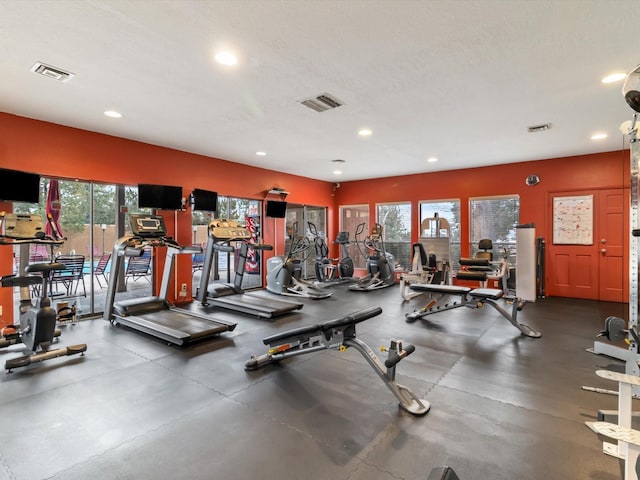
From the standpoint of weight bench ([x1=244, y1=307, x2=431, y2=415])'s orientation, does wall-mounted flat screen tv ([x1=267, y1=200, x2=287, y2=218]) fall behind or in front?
behind

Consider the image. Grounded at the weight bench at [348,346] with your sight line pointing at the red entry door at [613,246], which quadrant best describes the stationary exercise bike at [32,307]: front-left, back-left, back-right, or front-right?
back-left

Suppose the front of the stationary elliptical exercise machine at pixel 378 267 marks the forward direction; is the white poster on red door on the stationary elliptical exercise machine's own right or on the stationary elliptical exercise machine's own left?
on the stationary elliptical exercise machine's own right

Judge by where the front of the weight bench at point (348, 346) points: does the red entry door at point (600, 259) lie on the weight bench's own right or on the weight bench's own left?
on the weight bench's own left

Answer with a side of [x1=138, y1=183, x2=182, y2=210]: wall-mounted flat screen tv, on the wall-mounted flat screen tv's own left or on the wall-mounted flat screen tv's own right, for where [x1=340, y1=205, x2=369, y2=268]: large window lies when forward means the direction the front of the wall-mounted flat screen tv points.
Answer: on the wall-mounted flat screen tv's own left

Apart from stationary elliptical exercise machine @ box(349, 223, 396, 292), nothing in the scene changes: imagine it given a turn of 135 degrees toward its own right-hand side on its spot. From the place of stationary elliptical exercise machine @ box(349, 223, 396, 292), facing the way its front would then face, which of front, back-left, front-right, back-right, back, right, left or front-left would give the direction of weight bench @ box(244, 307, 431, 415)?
front

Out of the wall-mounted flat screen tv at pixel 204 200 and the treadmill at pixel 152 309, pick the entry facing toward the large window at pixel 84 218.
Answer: the treadmill

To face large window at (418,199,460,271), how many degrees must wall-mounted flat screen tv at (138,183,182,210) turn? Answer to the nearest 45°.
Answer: approximately 90° to its left

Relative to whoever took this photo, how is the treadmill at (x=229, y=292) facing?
facing away from the viewer and to the left of the viewer

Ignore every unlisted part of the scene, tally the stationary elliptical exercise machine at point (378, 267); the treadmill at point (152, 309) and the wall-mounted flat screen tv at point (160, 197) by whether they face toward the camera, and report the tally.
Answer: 1
